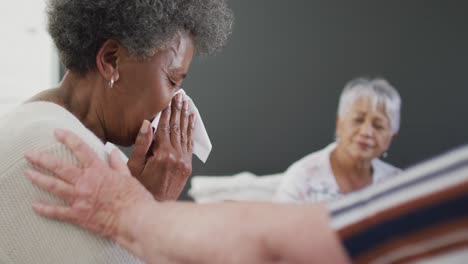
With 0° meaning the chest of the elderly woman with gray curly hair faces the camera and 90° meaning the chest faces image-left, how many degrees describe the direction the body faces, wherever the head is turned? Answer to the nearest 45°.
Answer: approximately 270°

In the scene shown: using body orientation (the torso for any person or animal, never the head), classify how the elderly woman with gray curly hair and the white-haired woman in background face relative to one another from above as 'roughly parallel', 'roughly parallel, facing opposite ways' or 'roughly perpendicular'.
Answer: roughly perpendicular

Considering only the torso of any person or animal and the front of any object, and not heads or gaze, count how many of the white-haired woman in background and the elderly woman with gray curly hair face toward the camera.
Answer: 1

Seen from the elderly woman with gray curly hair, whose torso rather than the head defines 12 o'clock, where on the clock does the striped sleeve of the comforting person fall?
The striped sleeve of the comforting person is roughly at 2 o'clock from the elderly woman with gray curly hair.

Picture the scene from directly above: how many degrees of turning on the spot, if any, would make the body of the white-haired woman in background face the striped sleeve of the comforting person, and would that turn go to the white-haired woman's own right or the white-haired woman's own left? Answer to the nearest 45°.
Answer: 0° — they already face it

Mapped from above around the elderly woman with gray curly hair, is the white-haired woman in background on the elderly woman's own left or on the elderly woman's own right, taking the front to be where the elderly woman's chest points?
on the elderly woman's own left

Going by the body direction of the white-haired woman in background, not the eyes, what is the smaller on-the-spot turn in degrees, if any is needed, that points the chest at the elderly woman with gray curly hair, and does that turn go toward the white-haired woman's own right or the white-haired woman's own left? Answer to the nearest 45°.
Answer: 0° — they already face them

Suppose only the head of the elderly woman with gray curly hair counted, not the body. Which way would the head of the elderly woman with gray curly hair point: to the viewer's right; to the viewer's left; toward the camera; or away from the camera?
to the viewer's right
